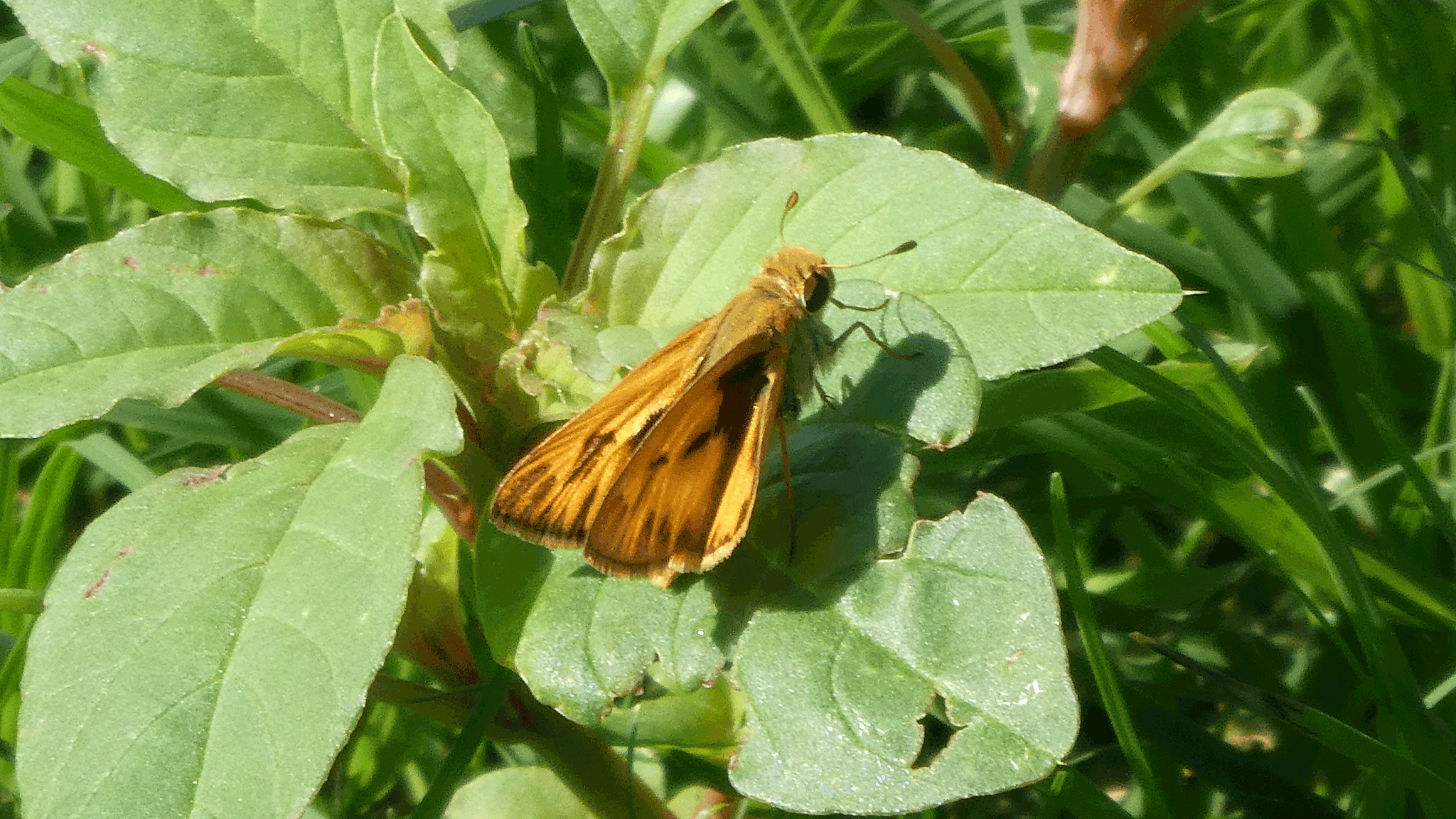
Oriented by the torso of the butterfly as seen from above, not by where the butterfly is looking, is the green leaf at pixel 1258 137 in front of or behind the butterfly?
in front

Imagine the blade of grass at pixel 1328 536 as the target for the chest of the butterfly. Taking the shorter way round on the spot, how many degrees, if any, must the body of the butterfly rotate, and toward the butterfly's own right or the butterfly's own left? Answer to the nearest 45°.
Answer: approximately 45° to the butterfly's own right

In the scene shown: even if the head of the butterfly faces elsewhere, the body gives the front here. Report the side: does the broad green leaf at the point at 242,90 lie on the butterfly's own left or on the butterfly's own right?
on the butterfly's own left

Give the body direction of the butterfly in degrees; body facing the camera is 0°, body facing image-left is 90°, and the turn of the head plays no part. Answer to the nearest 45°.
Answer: approximately 225°

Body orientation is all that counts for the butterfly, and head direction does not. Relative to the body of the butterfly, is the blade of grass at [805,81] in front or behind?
in front
